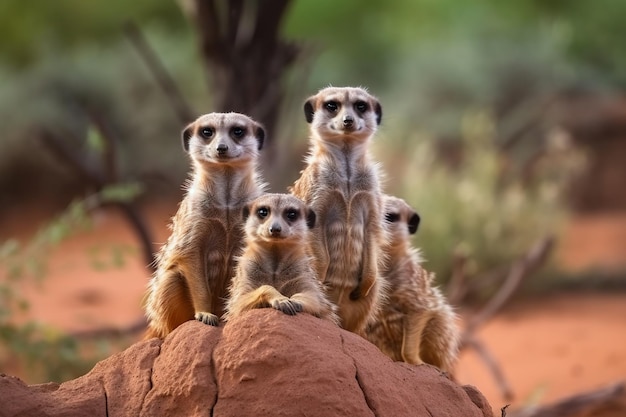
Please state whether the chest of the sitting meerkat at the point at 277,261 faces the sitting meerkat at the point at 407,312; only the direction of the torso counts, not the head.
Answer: no

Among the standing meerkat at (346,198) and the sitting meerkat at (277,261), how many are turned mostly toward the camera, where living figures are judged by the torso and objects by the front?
2

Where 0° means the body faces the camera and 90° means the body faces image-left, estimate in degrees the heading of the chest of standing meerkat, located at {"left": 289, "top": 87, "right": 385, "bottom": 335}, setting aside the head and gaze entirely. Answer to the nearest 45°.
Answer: approximately 0°

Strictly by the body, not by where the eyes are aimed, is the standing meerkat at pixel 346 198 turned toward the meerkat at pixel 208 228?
no

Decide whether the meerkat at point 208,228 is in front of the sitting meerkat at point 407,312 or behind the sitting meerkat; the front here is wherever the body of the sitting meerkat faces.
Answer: in front

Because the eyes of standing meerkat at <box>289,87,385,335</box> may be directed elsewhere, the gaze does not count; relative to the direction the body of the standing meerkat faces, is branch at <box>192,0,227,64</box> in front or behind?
behind

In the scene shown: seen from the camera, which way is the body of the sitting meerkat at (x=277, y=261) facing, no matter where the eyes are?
toward the camera

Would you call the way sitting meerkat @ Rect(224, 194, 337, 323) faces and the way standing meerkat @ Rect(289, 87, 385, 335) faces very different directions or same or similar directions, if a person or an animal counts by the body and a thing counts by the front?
same or similar directions

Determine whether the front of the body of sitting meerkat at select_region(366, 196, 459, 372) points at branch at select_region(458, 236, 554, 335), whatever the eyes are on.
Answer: no
